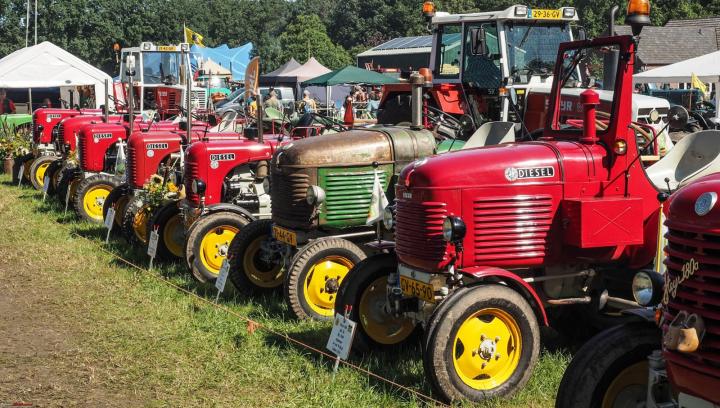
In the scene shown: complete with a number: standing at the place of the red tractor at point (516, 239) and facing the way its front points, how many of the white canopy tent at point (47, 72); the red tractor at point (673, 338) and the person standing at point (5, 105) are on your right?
2

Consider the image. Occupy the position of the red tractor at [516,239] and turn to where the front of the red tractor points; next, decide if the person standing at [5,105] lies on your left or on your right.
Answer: on your right

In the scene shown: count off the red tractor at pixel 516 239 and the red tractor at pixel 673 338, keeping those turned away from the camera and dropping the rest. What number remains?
0

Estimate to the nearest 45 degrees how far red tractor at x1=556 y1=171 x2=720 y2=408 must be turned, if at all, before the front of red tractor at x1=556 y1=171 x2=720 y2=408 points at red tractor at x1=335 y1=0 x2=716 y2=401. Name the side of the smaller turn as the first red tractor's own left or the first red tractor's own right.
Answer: approximately 90° to the first red tractor's own right

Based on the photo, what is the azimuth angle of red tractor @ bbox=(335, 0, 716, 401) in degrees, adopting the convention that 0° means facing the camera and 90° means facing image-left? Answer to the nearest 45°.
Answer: approximately 45°

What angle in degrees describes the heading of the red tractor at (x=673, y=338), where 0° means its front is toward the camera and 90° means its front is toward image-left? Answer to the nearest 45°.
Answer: approximately 45°

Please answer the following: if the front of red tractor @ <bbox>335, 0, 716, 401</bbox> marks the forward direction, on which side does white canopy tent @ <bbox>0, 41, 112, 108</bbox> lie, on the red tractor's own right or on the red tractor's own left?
on the red tractor's own right

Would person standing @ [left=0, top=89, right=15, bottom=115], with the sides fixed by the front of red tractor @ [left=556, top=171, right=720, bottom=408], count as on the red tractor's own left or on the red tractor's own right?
on the red tractor's own right

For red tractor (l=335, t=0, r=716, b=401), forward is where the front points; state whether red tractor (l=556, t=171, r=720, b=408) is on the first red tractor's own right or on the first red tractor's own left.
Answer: on the first red tractor's own left

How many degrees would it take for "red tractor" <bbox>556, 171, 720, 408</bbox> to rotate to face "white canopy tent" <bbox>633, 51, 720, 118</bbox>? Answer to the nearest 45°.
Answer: approximately 135° to its right

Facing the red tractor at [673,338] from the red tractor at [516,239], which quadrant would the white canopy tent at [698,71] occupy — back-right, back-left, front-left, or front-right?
back-left

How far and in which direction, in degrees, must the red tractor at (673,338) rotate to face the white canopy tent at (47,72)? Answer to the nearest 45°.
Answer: approximately 90° to its right

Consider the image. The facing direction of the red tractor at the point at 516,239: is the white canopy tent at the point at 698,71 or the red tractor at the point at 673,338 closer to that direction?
the red tractor
